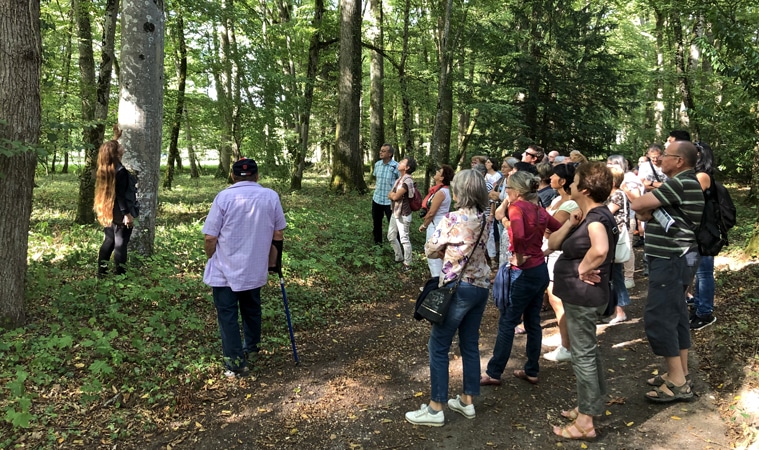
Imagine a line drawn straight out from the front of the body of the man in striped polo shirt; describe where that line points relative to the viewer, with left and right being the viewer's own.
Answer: facing to the left of the viewer

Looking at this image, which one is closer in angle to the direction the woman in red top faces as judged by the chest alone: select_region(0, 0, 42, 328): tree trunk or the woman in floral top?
the tree trunk

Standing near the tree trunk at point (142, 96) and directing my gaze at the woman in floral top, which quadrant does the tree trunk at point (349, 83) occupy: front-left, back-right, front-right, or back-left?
back-left

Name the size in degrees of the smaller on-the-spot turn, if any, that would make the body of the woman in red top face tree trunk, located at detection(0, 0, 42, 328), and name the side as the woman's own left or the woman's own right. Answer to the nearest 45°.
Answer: approximately 45° to the woman's own left

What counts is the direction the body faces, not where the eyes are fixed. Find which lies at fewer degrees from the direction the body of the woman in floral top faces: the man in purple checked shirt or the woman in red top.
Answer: the man in purple checked shirt

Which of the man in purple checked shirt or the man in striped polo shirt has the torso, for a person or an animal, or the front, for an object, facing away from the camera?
the man in purple checked shirt

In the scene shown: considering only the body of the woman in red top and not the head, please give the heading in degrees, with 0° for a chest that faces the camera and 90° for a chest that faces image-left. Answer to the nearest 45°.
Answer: approximately 135°

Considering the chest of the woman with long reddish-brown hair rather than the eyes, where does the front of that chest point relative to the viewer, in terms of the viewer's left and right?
facing away from the viewer and to the right of the viewer

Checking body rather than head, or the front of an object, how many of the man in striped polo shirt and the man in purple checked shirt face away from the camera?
1

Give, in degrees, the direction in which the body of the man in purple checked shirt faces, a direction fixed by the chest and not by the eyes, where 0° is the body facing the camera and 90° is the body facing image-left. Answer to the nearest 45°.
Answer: approximately 180°
